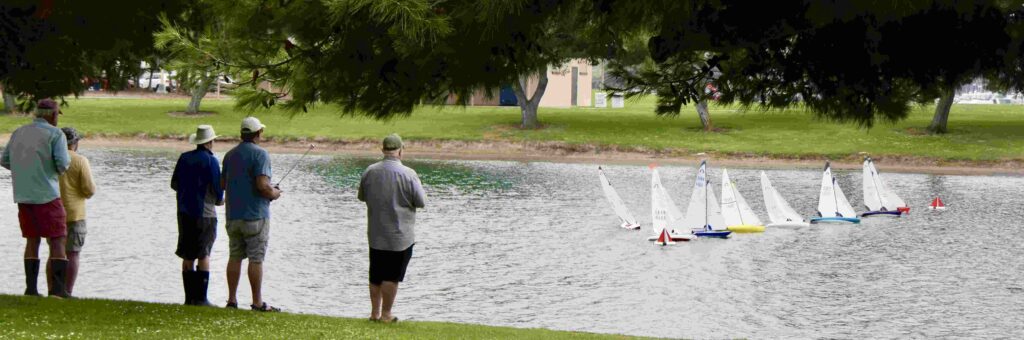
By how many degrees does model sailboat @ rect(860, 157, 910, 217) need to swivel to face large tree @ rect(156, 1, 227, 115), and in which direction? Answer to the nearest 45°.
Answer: approximately 90° to its right

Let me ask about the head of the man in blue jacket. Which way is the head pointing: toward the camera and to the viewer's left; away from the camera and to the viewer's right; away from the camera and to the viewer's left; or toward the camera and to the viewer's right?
away from the camera and to the viewer's right
